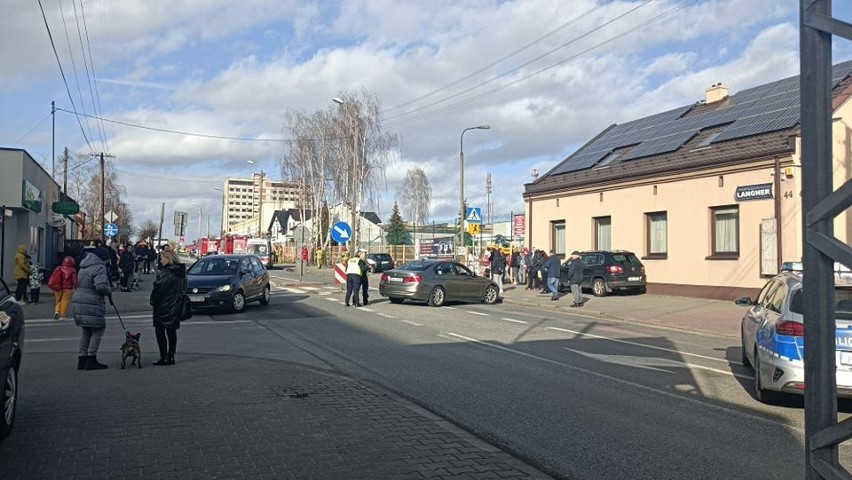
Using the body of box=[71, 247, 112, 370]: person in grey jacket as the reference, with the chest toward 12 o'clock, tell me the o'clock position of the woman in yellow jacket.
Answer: The woman in yellow jacket is roughly at 10 o'clock from the person in grey jacket.

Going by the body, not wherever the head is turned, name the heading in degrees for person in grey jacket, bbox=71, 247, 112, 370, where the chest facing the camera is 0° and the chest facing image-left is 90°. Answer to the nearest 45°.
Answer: approximately 225°

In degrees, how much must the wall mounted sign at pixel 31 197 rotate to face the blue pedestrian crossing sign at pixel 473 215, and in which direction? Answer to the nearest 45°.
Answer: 0° — it already faces it

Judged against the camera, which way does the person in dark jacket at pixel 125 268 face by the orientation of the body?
away from the camera

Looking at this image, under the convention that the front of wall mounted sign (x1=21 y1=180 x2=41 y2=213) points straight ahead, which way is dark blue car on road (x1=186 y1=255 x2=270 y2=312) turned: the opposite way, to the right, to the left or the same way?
to the right

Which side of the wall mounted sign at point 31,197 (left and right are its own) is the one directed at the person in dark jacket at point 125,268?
front

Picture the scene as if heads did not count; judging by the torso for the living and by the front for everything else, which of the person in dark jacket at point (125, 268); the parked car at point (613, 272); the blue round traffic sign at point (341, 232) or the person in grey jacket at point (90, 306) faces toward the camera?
the blue round traffic sign

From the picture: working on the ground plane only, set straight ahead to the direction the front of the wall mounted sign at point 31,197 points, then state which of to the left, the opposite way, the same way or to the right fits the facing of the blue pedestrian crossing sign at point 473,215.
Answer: to the right

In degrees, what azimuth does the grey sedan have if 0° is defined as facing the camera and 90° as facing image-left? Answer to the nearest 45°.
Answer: approximately 225°

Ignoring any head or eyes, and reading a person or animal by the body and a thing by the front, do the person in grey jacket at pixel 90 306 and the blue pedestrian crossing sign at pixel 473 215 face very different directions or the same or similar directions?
very different directions

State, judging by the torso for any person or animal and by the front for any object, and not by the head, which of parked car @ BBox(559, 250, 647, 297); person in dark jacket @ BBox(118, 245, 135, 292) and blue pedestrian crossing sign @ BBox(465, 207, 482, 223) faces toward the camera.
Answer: the blue pedestrian crossing sign

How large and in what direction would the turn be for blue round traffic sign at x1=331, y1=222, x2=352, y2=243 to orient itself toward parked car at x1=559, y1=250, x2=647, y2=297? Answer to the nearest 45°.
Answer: approximately 90° to its left

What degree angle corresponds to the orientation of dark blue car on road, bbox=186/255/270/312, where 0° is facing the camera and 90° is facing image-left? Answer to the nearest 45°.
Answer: approximately 45°

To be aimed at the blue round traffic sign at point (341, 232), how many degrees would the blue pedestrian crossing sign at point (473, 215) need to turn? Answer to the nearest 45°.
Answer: approximately 90° to its right

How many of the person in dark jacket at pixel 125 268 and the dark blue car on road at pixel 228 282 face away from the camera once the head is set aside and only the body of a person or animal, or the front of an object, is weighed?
1
